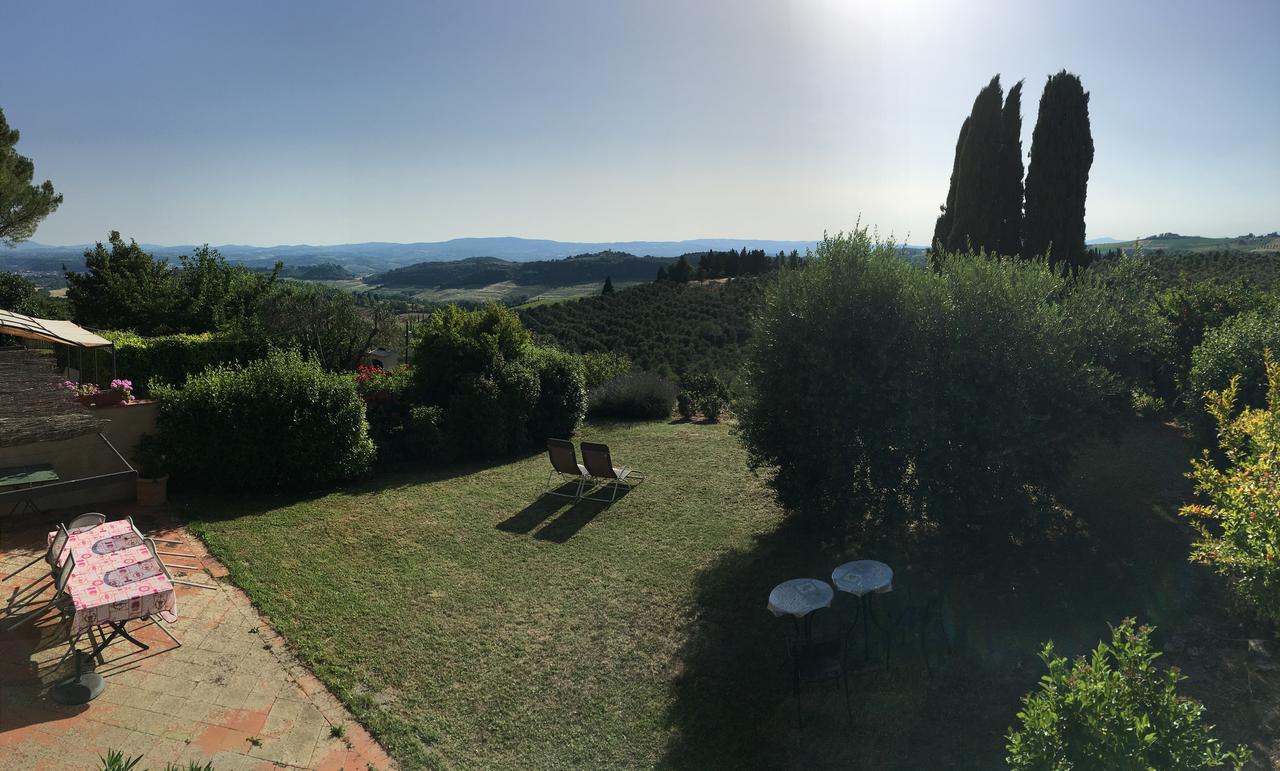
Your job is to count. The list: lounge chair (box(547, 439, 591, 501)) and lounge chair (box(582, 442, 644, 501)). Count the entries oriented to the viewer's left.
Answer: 0

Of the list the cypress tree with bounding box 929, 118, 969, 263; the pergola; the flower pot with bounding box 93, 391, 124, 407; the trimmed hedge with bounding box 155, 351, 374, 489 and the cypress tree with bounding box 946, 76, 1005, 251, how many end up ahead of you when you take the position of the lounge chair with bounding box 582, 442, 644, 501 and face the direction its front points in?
2

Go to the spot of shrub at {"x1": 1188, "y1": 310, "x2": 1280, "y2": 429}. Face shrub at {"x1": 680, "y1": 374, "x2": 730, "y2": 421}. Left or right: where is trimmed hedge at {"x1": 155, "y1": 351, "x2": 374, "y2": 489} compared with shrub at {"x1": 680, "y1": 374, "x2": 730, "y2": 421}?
left
